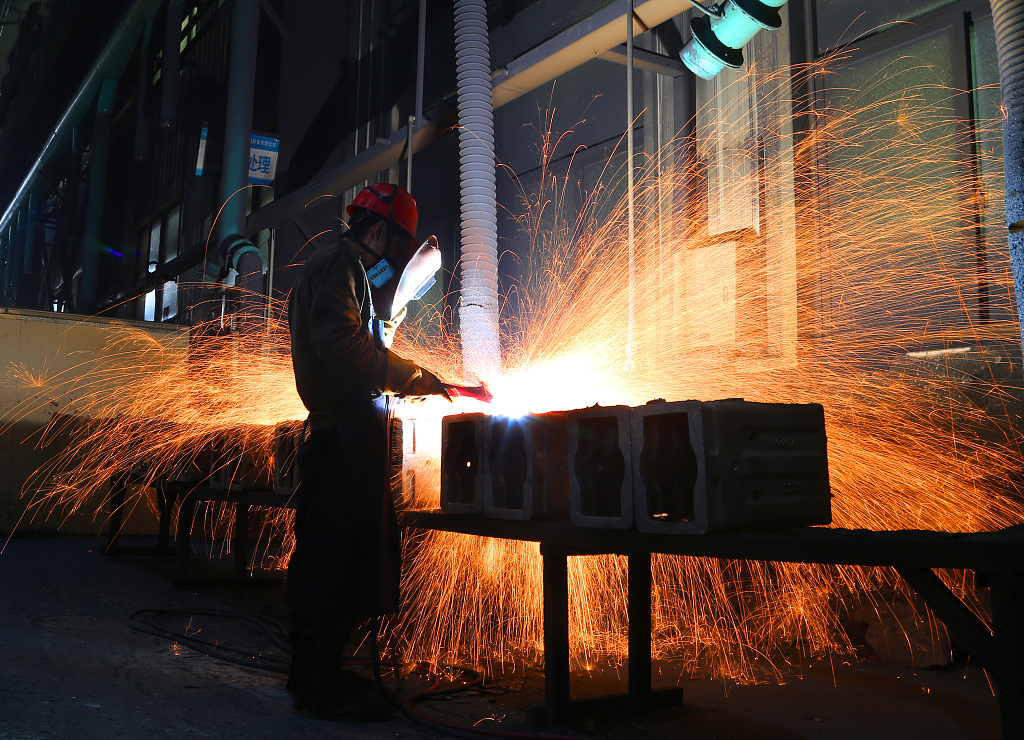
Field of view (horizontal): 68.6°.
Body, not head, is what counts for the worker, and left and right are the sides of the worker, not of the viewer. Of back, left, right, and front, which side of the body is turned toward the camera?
right

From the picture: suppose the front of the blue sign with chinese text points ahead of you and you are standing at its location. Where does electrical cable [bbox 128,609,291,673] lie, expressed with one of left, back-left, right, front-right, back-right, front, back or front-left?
front

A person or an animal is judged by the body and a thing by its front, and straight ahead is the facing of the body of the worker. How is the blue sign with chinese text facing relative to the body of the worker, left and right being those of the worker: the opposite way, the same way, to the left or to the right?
to the right

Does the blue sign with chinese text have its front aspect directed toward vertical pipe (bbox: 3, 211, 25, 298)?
no

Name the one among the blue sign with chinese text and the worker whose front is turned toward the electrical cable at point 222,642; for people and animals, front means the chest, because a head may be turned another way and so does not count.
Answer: the blue sign with chinese text

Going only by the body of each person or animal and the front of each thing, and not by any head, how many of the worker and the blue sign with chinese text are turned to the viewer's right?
1

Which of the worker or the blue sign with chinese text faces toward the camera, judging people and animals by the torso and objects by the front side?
the blue sign with chinese text

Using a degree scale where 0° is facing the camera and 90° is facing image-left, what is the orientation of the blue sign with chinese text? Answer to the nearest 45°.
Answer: approximately 0°

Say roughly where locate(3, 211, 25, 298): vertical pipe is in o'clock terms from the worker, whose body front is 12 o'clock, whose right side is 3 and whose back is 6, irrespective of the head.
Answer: The vertical pipe is roughly at 8 o'clock from the worker.

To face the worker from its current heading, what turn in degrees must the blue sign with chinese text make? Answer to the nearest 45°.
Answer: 0° — it already faces them
